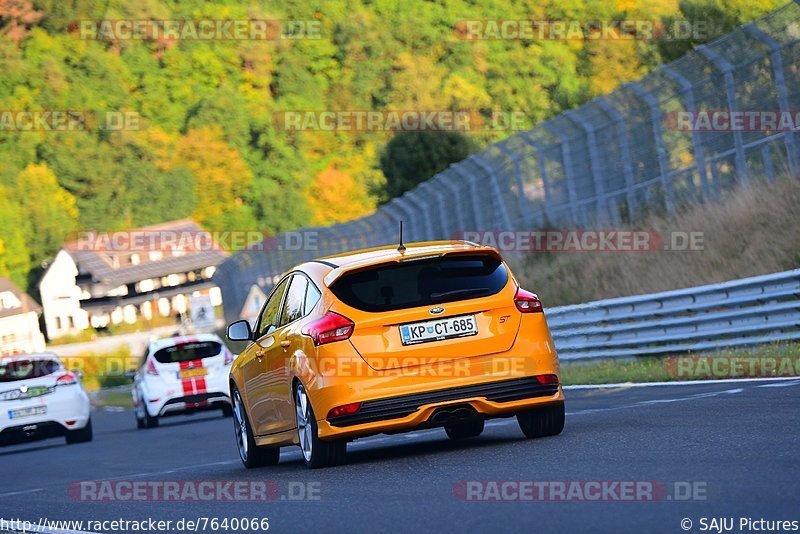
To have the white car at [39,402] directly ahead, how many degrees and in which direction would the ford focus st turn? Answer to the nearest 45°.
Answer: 0° — it already faces it

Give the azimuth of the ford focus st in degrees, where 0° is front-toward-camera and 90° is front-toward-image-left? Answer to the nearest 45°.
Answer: approximately 135°

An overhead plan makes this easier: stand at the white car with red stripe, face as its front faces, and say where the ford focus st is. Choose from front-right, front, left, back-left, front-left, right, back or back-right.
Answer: back

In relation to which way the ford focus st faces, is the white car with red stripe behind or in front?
in front

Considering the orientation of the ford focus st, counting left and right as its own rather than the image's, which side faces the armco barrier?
right

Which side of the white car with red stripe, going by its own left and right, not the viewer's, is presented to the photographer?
back

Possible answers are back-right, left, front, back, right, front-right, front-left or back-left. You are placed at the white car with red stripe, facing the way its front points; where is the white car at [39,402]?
back-left
